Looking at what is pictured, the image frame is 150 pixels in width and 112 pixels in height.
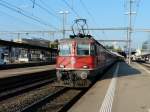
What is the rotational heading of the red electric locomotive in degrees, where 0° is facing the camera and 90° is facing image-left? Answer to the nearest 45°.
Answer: approximately 45°
